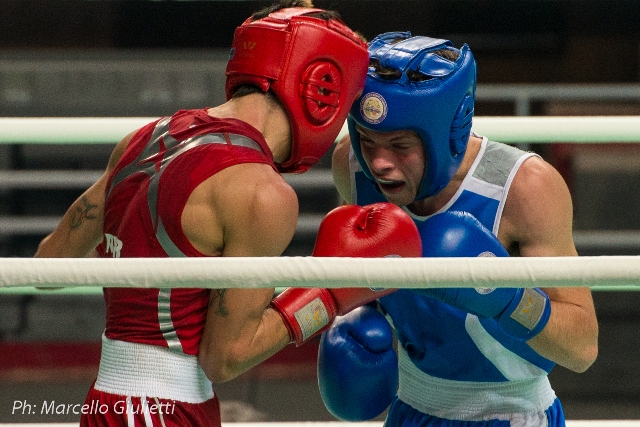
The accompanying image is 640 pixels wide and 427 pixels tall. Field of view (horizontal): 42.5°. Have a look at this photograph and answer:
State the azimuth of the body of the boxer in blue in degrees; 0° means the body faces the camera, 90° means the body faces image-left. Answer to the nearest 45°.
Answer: approximately 45°

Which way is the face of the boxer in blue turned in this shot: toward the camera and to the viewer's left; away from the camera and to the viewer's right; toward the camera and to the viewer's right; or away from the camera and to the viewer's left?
toward the camera and to the viewer's left
